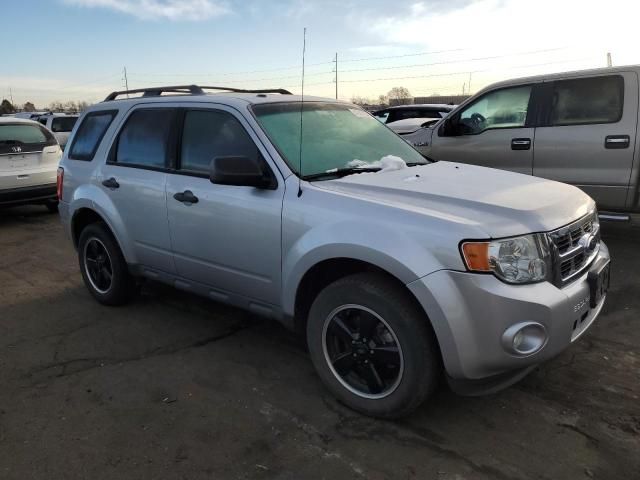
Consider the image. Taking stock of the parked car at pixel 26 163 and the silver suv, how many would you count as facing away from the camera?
1

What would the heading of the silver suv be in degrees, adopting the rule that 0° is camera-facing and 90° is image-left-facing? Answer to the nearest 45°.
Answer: approximately 315°

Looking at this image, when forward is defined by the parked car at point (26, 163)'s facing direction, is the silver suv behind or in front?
behind

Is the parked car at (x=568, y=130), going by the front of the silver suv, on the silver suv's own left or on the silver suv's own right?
on the silver suv's own left

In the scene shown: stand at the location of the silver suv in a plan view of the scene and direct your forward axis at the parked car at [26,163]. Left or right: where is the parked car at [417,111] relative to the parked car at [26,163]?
right

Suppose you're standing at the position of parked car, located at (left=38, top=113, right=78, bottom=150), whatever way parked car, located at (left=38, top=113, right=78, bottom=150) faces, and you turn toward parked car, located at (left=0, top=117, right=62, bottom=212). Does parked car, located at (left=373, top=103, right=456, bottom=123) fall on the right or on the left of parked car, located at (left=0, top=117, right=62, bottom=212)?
left

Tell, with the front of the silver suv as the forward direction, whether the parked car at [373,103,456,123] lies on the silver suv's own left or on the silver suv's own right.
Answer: on the silver suv's own left

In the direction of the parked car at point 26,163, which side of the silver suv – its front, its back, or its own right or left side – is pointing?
back

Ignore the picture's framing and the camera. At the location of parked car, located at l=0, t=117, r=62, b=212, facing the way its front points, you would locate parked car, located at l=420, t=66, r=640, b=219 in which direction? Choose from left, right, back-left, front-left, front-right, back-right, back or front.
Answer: back-right

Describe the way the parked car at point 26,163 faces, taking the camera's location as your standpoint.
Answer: facing away from the viewer

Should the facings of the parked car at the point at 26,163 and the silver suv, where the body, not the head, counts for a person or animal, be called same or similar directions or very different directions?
very different directions

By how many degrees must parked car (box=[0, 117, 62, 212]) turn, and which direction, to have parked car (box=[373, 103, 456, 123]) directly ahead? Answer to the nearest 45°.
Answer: approximately 90° to its right

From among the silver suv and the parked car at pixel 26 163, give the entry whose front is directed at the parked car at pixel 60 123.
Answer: the parked car at pixel 26 163

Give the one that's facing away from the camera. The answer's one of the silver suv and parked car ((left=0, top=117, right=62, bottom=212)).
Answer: the parked car
